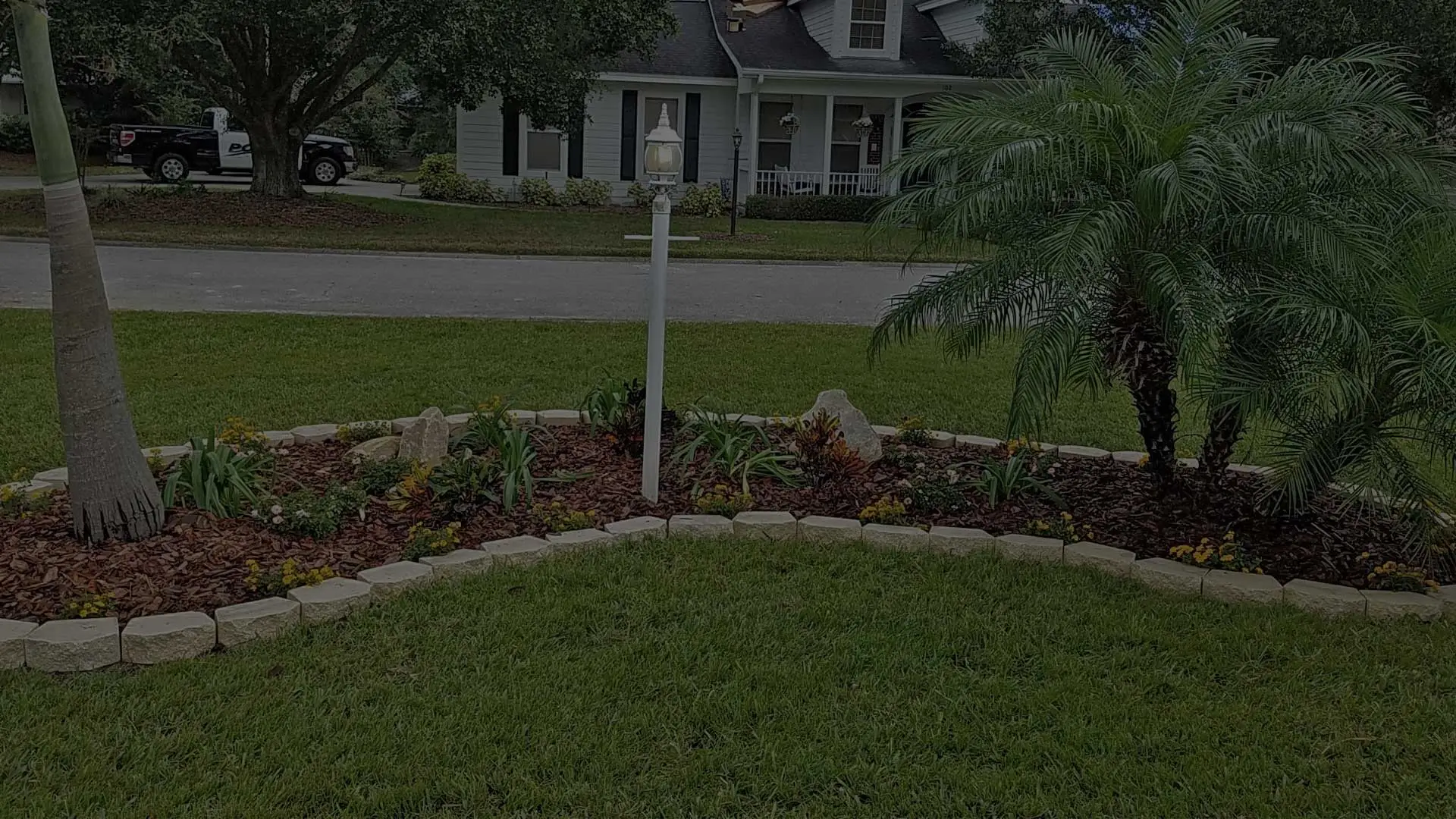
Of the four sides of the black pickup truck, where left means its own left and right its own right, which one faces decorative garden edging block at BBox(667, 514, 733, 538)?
right

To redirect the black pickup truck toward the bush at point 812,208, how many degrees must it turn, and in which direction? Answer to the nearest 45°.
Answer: approximately 45° to its right

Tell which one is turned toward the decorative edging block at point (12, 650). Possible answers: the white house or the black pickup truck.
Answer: the white house

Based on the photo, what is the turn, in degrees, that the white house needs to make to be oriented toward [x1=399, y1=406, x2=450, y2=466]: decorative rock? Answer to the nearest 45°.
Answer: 0° — it already faces it

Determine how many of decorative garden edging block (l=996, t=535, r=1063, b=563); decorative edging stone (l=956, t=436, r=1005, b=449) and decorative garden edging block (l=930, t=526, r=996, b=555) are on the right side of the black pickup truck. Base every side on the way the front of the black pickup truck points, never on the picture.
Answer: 3

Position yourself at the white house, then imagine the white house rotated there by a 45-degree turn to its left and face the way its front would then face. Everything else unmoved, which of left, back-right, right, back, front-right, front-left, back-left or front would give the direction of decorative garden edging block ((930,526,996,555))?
front-right

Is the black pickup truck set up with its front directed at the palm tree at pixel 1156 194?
no

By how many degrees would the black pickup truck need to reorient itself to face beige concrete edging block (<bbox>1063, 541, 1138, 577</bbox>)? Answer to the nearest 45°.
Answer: approximately 90° to its right

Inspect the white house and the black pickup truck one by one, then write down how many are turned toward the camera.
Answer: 1

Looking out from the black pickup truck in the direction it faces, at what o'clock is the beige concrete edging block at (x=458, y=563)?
The beige concrete edging block is roughly at 3 o'clock from the black pickup truck.

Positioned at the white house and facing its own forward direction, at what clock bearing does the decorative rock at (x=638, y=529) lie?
The decorative rock is roughly at 12 o'clock from the white house.

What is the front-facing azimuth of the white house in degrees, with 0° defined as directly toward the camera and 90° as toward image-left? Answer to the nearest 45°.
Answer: approximately 0°

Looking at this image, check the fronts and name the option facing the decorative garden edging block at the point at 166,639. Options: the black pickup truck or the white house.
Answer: the white house

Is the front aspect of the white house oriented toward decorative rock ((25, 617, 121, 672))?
yes

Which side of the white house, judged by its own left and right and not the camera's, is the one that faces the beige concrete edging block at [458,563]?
front

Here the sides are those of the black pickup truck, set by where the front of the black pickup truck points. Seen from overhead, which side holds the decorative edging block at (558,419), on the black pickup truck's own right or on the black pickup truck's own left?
on the black pickup truck's own right

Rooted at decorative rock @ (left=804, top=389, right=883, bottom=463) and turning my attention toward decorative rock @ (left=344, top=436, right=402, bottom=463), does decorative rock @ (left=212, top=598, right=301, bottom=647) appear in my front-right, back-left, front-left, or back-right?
front-left

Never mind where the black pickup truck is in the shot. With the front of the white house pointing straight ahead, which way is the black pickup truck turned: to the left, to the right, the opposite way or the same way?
to the left

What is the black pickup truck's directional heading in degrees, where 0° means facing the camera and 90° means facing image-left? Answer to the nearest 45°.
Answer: approximately 270°

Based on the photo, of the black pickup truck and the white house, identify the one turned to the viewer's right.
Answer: the black pickup truck

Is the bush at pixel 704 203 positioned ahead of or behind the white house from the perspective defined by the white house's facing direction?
ahead

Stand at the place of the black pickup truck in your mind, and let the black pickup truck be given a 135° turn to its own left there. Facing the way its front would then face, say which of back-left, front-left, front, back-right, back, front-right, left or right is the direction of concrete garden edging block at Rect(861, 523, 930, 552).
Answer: back-left
